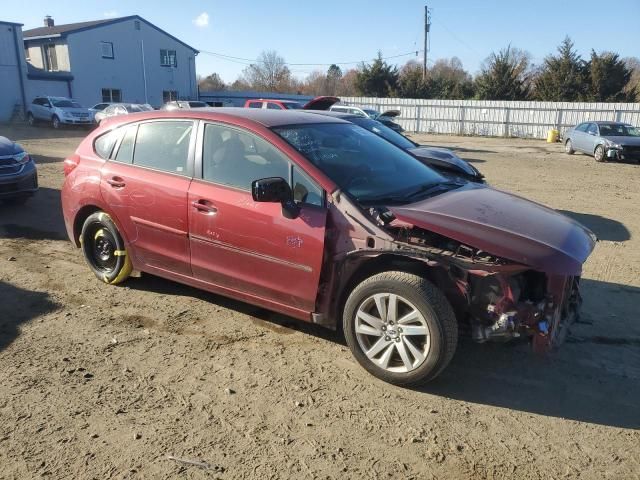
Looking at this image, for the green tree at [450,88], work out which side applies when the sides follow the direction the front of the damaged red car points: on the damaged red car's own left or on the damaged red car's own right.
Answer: on the damaged red car's own left

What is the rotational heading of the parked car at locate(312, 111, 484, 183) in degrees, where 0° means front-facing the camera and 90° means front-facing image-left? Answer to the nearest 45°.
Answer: approximately 315°

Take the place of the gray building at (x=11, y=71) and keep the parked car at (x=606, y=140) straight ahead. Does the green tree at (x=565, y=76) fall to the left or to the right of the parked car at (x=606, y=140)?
left

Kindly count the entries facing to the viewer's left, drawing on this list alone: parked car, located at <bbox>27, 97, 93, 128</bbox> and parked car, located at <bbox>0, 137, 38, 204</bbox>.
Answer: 0

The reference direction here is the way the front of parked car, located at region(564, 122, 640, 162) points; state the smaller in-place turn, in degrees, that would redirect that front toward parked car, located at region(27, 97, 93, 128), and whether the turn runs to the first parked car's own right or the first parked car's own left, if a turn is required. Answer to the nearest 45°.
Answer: approximately 135° to the first parked car's own right

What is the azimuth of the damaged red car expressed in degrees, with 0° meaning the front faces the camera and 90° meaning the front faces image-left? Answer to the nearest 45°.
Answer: approximately 315°

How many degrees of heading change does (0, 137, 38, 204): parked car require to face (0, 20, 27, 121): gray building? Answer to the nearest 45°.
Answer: approximately 135° to its left

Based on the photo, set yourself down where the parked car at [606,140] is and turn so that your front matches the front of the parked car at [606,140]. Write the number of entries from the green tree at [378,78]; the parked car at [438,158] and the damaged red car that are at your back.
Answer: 1

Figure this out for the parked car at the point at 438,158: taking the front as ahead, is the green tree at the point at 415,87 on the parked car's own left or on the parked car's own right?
on the parked car's own left

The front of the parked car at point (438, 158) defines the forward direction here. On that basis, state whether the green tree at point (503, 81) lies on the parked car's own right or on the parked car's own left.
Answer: on the parked car's own left

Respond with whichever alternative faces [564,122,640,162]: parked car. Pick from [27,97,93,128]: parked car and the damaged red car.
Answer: [27,97,93,128]: parked car

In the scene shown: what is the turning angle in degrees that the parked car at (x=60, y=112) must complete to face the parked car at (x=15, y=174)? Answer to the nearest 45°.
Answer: approximately 45° to its right
